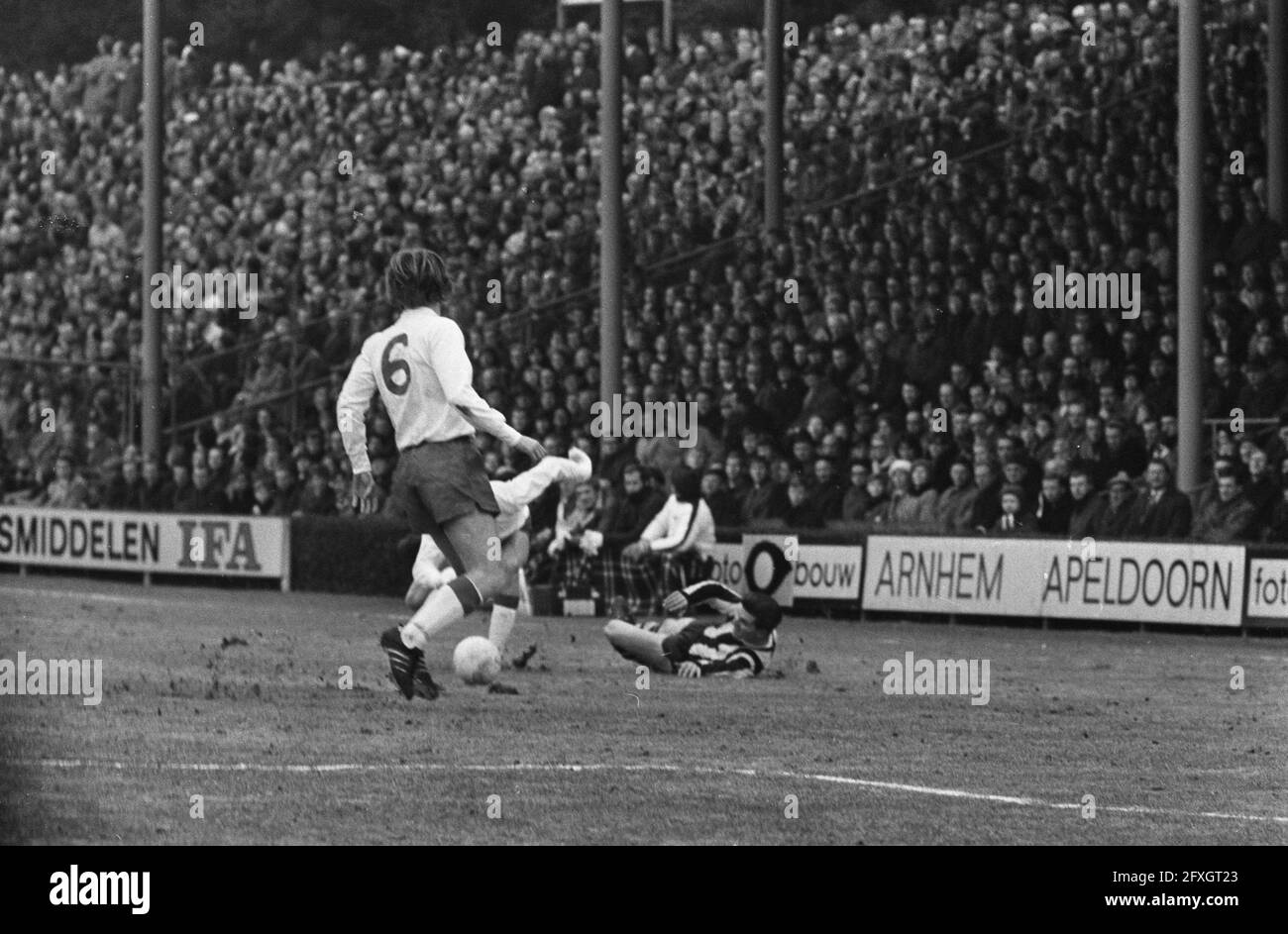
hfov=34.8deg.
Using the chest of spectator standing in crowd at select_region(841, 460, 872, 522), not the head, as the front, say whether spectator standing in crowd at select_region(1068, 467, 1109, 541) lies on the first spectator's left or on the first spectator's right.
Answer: on the first spectator's left

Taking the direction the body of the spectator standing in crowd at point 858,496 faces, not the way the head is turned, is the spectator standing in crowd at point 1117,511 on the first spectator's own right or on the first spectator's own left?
on the first spectator's own left

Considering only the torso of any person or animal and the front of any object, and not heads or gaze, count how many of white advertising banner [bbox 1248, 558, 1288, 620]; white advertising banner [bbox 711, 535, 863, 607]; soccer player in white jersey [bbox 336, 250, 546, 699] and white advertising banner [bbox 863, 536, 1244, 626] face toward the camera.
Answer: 3

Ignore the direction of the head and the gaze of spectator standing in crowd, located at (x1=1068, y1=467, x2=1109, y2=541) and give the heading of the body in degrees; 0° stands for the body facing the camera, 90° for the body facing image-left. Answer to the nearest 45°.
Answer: approximately 45°

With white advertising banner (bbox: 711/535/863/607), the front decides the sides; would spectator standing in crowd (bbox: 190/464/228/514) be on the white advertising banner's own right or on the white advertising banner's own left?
on the white advertising banner's own right

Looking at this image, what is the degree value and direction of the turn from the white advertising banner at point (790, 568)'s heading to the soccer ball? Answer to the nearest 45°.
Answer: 0° — it already faces it

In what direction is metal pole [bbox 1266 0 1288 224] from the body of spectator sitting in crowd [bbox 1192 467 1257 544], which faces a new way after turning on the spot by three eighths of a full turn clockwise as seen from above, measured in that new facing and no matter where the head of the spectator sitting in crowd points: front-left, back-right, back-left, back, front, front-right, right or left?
front

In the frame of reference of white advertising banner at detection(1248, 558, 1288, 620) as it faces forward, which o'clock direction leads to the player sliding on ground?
The player sliding on ground is roughly at 1 o'clock from the white advertising banner.

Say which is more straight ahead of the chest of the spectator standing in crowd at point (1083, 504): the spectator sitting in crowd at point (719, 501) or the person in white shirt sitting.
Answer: the person in white shirt sitting
